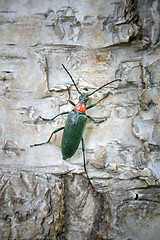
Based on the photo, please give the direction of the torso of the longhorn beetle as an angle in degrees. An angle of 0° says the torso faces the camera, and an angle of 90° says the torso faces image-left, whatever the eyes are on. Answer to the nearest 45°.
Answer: approximately 180°
